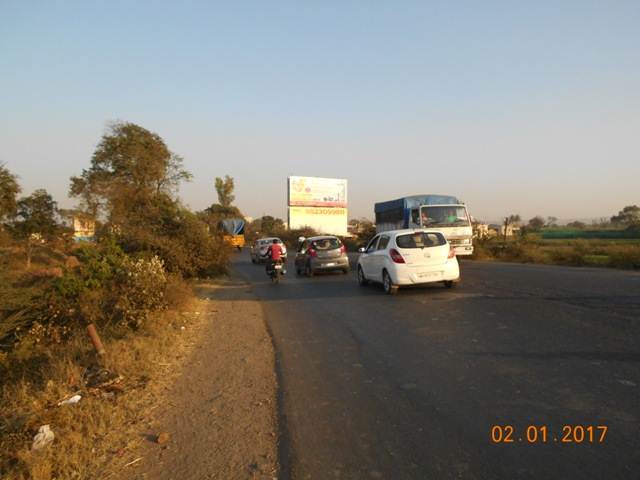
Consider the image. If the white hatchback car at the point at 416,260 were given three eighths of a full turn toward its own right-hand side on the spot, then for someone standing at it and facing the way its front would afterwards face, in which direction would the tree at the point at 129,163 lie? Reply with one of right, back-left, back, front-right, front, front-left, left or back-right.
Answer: back-left

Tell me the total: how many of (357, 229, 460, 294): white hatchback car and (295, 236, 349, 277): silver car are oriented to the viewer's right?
0

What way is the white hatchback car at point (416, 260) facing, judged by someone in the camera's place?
facing away from the viewer and to the left of the viewer

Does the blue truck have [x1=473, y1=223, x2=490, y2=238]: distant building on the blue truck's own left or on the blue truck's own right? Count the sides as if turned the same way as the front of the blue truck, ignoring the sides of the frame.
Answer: on the blue truck's own left

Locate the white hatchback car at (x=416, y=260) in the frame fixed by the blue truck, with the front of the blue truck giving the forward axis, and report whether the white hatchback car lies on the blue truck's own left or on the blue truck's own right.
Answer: on the blue truck's own right

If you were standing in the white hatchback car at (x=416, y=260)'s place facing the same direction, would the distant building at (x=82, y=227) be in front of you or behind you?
in front

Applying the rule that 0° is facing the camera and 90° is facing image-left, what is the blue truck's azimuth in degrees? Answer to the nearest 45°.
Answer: approximately 315°

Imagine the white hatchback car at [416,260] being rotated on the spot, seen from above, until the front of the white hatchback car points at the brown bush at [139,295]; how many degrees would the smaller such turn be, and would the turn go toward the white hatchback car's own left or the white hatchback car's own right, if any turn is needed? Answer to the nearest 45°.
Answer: approximately 90° to the white hatchback car's own left

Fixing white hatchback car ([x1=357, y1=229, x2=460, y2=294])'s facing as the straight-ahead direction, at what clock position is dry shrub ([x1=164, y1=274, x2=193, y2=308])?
The dry shrub is roughly at 8 o'clock from the white hatchback car.

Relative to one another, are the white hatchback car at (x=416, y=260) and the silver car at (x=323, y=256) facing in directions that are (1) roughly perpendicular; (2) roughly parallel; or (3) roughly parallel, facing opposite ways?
roughly parallel

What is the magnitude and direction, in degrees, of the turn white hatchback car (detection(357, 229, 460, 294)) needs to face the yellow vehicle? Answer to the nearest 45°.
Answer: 0° — it already faces it

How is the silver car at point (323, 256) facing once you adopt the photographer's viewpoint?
facing away from the viewer and to the left of the viewer

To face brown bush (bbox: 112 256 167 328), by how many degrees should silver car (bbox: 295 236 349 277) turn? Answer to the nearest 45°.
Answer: approximately 180°

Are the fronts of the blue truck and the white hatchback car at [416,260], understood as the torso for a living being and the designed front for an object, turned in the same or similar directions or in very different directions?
very different directions

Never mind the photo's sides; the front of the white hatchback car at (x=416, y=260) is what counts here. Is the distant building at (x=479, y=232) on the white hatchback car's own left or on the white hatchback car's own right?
on the white hatchback car's own right
